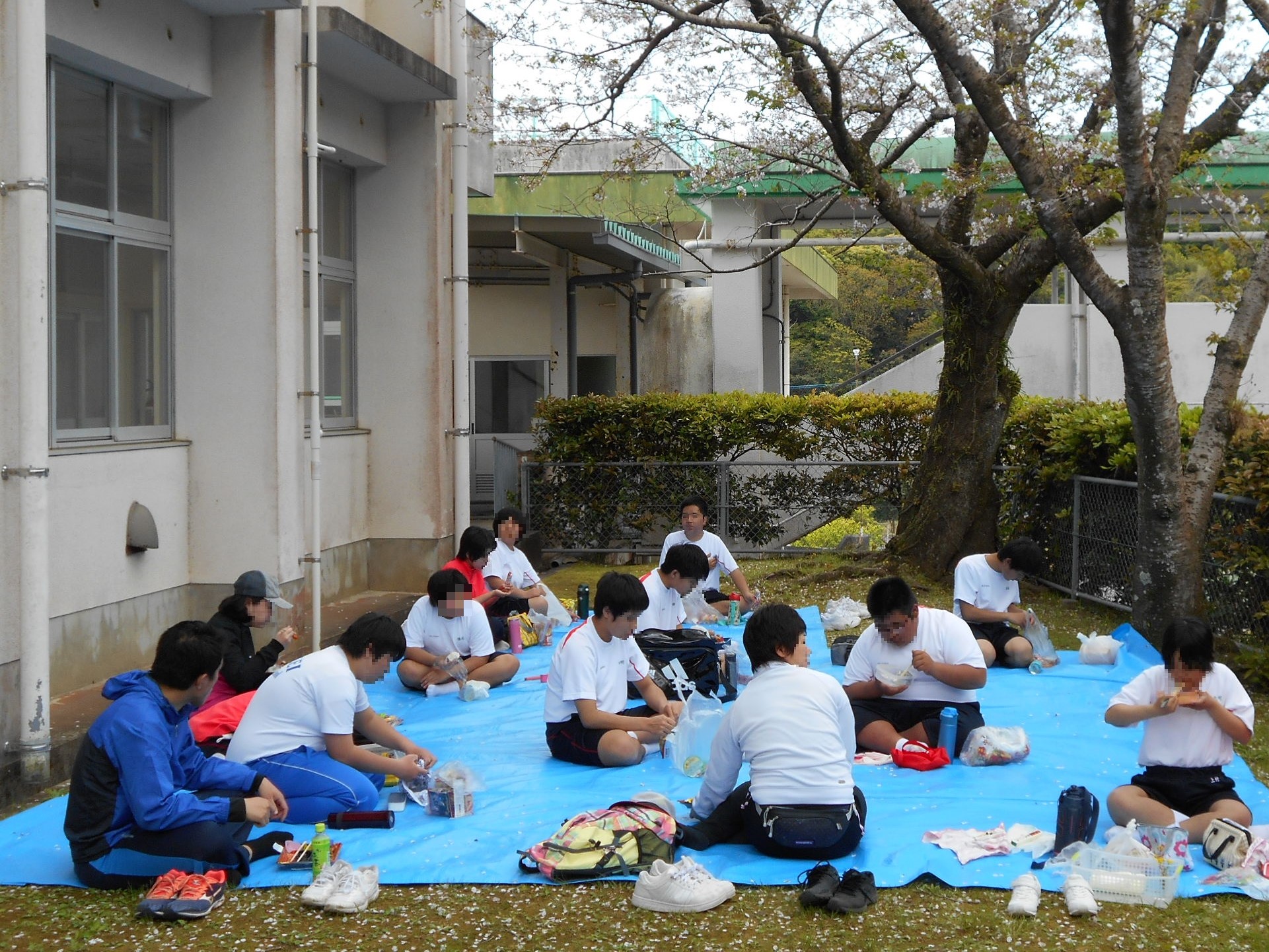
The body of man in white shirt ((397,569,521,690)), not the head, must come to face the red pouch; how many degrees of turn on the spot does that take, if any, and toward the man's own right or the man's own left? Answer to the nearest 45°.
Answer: approximately 45° to the man's own left

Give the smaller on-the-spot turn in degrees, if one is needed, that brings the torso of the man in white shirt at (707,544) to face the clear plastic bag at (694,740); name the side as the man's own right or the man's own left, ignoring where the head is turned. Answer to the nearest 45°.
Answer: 0° — they already face it

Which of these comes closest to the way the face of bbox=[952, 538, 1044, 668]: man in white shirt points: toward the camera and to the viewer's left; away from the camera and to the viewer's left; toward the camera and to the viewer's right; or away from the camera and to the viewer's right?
toward the camera and to the viewer's right

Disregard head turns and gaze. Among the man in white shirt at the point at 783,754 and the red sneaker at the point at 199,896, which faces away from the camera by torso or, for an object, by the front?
the man in white shirt

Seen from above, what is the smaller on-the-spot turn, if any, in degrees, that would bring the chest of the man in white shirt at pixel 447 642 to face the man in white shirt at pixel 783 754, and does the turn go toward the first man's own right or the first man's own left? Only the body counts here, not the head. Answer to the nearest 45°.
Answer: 0° — they already face them

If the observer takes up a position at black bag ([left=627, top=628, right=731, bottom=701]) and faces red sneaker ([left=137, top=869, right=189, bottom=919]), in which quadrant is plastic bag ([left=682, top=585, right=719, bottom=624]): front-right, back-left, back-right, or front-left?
back-right

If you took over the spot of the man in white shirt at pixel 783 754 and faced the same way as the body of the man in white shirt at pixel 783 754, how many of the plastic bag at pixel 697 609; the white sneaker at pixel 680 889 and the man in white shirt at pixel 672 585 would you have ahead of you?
2

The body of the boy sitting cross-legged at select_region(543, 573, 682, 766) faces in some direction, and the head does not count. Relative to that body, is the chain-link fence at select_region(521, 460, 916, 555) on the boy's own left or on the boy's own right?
on the boy's own left

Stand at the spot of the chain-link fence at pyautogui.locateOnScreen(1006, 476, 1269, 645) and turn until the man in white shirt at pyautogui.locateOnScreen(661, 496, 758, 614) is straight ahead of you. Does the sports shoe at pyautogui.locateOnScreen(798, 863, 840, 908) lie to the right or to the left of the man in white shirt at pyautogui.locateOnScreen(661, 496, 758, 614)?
left
